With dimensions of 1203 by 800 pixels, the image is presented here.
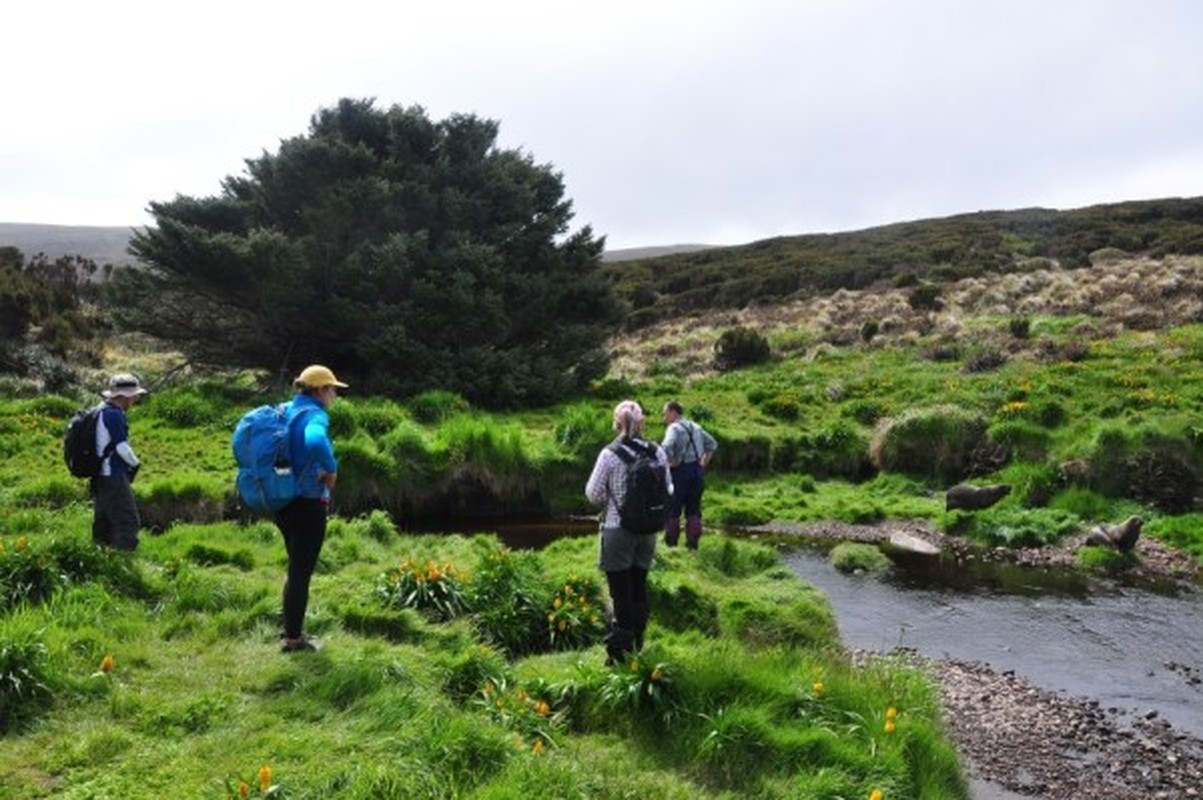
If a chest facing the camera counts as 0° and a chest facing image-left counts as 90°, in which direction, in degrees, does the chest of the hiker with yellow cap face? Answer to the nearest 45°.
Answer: approximately 270°

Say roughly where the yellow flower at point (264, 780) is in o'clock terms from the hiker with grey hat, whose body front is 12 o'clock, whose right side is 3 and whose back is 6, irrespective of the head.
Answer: The yellow flower is roughly at 3 o'clock from the hiker with grey hat.

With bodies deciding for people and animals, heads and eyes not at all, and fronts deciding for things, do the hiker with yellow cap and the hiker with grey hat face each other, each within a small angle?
no

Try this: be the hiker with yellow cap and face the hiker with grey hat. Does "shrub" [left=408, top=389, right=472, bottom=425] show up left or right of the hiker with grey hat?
right

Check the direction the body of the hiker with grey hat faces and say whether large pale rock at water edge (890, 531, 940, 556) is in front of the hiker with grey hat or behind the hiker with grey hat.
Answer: in front

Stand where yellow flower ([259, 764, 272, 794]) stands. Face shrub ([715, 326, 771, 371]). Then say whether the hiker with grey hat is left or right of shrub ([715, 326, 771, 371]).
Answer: left

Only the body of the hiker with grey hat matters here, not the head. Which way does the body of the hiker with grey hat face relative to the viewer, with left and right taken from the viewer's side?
facing to the right of the viewer

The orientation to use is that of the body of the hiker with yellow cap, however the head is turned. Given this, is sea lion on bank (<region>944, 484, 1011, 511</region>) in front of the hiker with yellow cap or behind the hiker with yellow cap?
in front

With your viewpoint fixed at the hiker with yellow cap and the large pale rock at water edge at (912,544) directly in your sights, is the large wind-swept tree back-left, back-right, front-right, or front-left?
front-left

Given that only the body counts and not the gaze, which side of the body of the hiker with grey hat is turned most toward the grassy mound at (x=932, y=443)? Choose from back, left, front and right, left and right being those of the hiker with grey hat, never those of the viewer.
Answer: front

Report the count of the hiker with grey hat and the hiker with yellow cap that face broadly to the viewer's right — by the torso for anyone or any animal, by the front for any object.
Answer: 2

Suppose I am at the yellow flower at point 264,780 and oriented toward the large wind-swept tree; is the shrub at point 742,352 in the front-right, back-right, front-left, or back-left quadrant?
front-right

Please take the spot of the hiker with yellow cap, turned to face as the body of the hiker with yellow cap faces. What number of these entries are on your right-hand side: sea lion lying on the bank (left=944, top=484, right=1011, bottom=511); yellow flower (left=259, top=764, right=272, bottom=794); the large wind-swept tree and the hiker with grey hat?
1

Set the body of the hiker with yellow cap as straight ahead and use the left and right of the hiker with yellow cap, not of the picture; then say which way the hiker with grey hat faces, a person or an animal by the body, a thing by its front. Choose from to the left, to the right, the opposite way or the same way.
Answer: the same way
